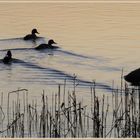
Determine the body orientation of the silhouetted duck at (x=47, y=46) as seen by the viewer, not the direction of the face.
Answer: to the viewer's right

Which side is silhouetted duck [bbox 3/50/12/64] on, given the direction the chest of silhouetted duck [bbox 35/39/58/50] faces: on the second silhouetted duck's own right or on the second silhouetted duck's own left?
on the second silhouetted duck's own right

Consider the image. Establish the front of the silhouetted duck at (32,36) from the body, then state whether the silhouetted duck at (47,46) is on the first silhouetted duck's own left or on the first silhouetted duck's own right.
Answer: on the first silhouetted duck's own right

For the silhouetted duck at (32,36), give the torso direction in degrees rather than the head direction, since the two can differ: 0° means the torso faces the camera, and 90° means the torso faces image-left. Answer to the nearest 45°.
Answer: approximately 270°
